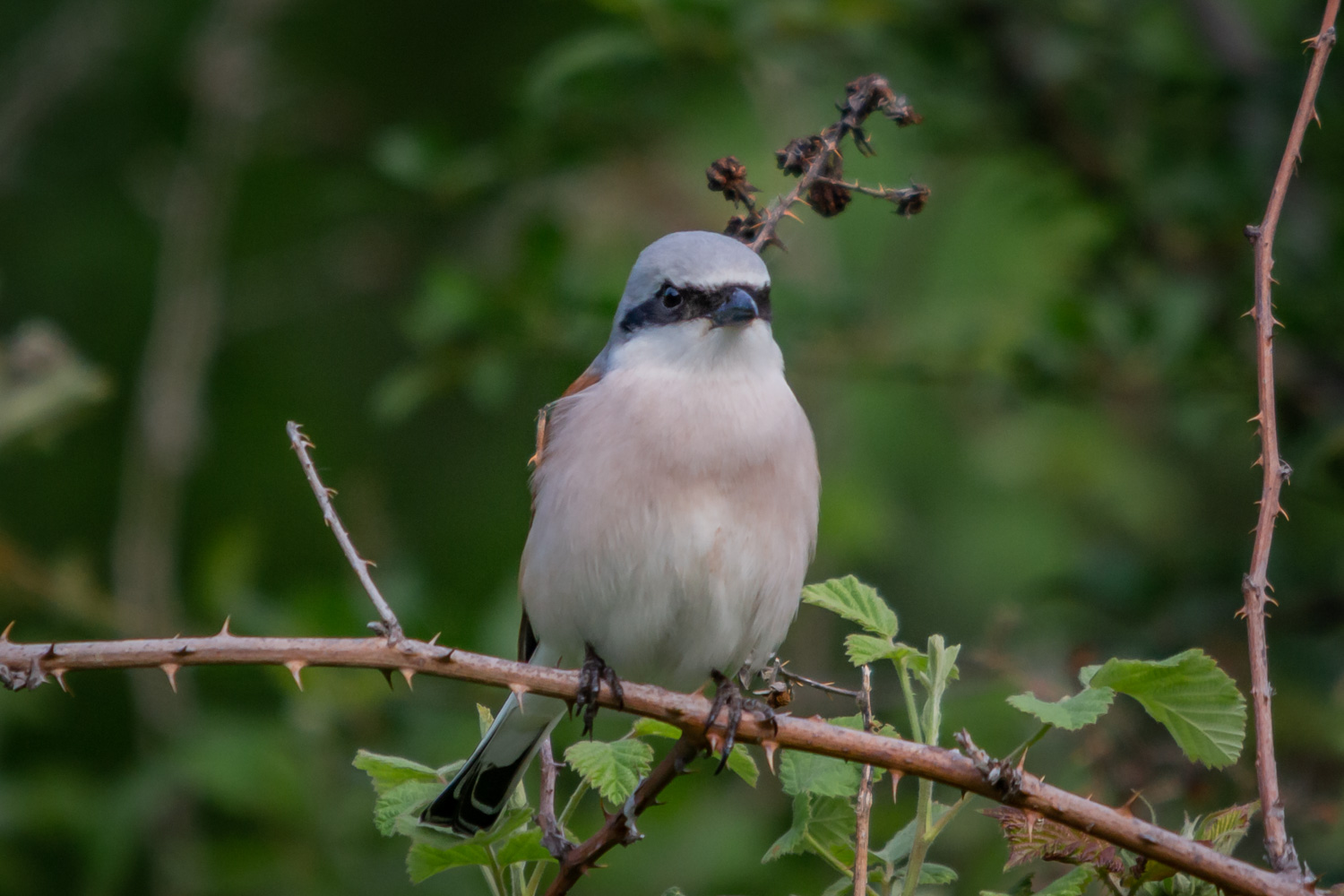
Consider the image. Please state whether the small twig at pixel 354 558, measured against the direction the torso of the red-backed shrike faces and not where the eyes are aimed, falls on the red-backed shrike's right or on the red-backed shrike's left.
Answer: on the red-backed shrike's right

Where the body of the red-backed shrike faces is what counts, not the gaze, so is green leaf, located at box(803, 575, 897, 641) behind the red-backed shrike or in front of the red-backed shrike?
in front

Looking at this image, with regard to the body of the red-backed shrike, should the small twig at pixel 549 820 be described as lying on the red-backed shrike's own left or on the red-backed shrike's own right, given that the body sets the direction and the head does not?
on the red-backed shrike's own right

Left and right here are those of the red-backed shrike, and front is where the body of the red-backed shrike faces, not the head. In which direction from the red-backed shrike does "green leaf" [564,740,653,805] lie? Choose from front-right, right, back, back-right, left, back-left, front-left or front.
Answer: front-right

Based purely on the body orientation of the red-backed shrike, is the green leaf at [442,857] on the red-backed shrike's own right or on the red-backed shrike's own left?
on the red-backed shrike's own right
